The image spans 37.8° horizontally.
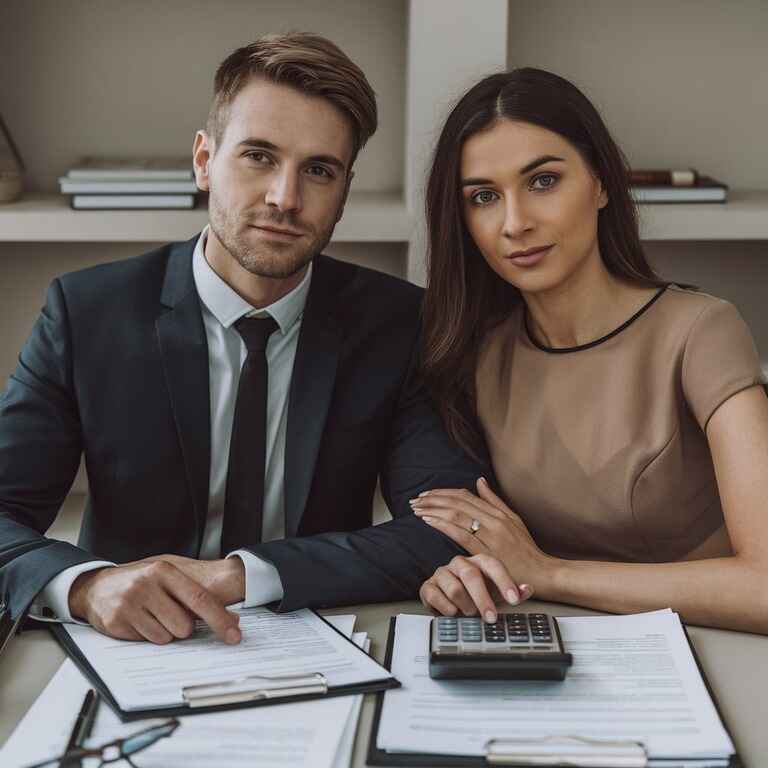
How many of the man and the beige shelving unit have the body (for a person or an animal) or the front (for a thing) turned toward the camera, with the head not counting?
2

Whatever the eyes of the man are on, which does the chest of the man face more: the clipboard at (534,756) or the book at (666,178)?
the clipboard

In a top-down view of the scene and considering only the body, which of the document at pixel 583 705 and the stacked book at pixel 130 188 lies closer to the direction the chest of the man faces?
the document

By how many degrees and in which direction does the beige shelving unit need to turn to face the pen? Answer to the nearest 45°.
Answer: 0° — it already faces it

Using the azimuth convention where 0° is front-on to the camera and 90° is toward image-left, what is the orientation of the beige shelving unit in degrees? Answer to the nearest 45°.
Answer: approximately 0°

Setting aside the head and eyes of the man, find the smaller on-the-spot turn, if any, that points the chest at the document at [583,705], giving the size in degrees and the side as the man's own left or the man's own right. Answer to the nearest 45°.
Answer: approximately 45° to the man's own left
